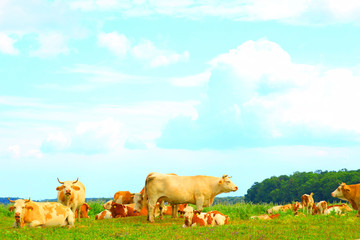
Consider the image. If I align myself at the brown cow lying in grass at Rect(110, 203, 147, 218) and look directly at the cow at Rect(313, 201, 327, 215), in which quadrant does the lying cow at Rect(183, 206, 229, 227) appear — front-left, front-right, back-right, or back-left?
front-right

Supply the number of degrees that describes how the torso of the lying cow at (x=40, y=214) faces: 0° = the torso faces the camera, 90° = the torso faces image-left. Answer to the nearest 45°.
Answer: approximately 90°

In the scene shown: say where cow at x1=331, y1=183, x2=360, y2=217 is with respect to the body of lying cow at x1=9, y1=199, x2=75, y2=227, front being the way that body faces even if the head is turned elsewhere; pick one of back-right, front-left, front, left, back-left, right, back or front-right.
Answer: back

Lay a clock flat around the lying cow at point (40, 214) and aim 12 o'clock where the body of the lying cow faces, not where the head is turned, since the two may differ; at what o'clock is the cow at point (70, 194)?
The cow is roughly at 4 o'clock from the lying cow.

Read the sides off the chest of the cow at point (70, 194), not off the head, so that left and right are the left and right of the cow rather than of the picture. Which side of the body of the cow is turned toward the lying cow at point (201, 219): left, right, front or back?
left

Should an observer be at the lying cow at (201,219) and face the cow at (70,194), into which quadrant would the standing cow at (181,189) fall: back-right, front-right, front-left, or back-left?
front-right

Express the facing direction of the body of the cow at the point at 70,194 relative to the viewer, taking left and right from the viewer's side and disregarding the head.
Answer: facing the viewer and to the left of the viewer

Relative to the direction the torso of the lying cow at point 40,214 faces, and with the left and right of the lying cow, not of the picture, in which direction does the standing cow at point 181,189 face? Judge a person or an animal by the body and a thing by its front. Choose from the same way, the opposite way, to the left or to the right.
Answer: the opposite way

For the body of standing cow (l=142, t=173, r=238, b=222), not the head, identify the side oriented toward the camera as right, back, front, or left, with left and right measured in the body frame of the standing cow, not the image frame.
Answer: right

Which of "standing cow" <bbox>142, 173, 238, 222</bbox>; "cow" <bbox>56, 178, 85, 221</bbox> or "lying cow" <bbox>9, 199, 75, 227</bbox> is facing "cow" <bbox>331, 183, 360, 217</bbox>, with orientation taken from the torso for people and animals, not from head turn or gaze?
the standing cow

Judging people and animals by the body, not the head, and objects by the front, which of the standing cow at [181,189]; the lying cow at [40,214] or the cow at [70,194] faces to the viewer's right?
the standing cow
